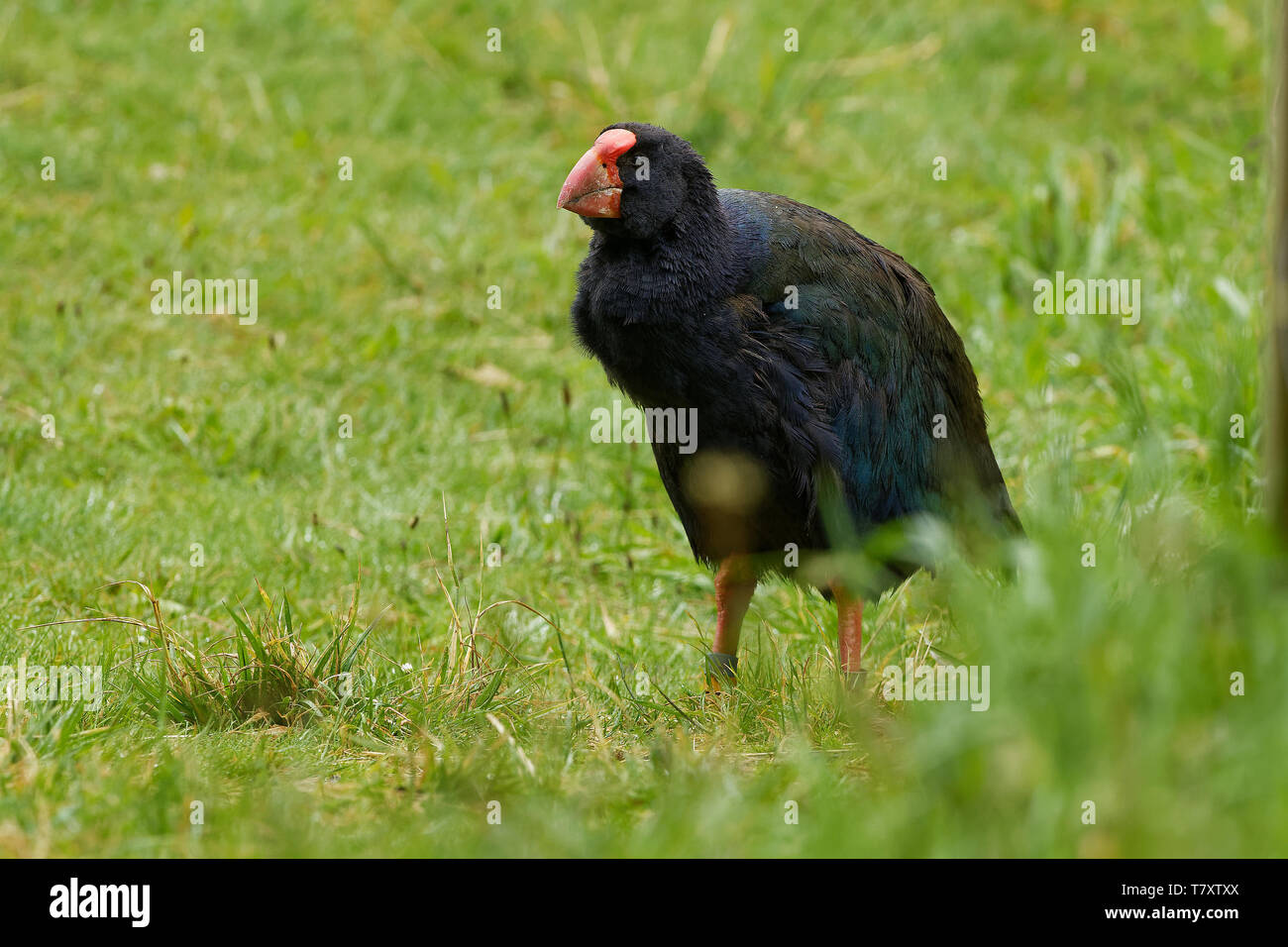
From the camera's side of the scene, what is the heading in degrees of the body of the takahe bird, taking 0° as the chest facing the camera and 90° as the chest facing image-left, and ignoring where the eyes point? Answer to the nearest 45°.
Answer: approximately 45°
